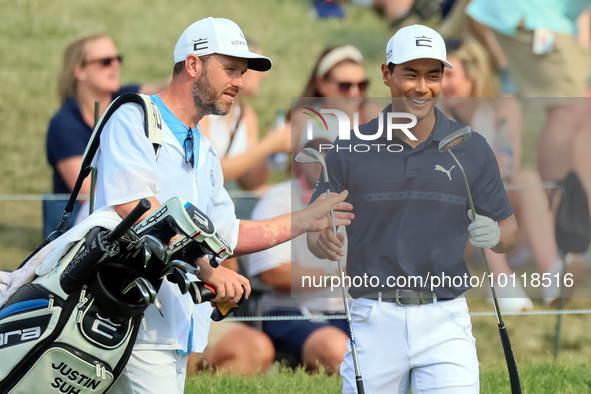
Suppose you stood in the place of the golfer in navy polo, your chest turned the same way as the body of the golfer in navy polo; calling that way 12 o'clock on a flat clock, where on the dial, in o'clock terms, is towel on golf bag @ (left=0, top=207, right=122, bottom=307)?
The towel on golf bag is roughly at 2 o'clock from the golfer in navy polo.

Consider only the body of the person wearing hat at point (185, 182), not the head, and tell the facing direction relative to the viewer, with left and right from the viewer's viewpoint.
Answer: facing the viewer and to the right of the viewer

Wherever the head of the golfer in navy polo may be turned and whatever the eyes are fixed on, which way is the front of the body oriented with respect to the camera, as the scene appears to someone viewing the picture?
toward the camera

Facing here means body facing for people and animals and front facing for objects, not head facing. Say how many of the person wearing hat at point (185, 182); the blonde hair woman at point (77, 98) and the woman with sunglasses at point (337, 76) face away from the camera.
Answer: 0

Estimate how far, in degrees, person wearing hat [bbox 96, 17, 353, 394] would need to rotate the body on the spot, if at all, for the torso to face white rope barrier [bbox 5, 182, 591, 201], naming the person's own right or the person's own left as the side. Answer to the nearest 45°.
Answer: approximately 135° to the person's own left

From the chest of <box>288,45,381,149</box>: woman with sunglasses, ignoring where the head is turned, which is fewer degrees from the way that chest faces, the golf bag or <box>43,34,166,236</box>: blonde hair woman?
the golf bag

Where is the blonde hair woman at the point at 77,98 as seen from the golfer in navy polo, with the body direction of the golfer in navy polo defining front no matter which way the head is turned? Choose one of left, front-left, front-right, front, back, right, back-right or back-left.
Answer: back-right

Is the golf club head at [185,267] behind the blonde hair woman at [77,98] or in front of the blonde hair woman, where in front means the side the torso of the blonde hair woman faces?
in front

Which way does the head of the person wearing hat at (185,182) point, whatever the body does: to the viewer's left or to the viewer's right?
to the viewer's right

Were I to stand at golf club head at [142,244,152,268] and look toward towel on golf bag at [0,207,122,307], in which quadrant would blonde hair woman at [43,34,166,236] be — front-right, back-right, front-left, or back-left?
front-right

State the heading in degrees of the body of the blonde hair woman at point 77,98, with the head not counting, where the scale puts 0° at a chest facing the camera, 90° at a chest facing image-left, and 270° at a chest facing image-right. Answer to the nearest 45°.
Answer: approximately 315°

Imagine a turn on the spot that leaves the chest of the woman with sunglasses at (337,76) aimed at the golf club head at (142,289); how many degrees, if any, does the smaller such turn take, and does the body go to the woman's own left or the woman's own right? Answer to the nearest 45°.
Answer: approximately 45° to the woman's own right

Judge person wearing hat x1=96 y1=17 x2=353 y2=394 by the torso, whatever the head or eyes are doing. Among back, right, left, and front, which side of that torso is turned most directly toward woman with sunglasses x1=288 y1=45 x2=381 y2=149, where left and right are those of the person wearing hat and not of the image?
left
